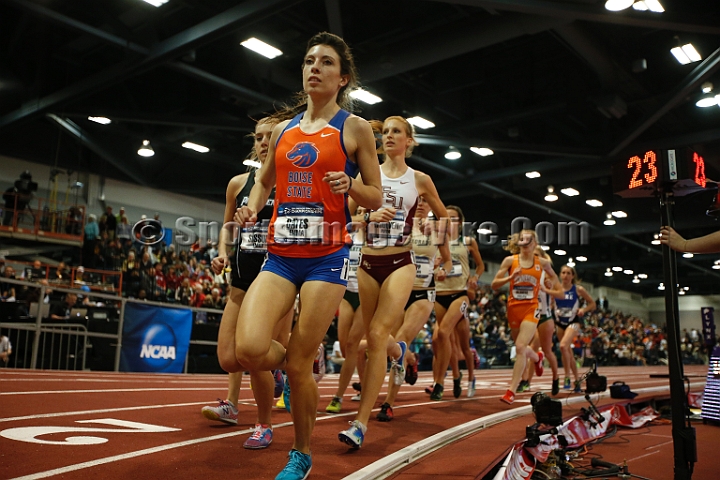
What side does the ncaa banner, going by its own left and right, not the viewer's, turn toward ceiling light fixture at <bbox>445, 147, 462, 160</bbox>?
left

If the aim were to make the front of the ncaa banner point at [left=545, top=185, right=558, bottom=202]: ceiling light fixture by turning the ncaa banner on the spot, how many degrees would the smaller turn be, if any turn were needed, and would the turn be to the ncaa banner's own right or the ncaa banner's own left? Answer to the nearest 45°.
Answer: approximately 135° to the ncaa banner's own left

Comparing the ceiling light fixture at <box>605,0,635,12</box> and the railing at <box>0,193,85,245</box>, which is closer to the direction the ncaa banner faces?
the ceiling light fixture

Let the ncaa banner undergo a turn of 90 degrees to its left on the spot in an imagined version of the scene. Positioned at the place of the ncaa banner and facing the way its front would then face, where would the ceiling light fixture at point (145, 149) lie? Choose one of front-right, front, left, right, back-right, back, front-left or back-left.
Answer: left

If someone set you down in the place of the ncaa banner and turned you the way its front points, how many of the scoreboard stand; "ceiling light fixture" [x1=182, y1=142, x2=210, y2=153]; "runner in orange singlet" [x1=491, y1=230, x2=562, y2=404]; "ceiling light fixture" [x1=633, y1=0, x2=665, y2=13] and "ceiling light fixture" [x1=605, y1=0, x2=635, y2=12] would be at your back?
1

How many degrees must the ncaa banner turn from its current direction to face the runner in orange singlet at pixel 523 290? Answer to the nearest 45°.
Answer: approximately 45° to its left

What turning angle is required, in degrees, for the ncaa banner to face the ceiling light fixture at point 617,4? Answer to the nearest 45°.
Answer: approximately 45° to its left

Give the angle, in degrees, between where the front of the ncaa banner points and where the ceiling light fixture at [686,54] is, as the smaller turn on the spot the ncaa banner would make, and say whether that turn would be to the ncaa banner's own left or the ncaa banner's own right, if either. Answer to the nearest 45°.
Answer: approximately 90° to the ncaa banner's own left

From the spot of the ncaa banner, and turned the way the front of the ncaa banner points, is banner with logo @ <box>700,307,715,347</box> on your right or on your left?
on your left

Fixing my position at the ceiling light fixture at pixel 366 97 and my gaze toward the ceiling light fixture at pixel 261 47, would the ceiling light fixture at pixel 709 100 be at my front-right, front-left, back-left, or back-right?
back-left

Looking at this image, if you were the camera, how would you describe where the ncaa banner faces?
facing the viewer

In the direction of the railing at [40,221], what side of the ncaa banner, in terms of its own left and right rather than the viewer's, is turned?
back
